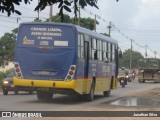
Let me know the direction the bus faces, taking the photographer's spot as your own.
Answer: facing away from the viewer and to the right of the viewer
